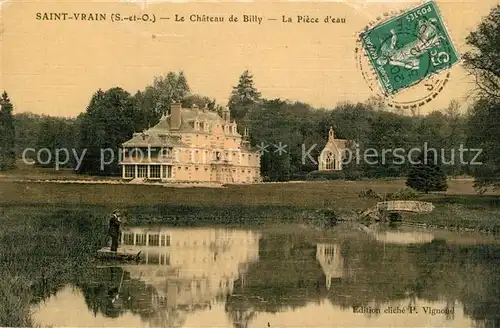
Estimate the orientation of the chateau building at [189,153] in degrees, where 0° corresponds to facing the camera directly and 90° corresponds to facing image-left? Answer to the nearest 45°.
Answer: approximately 315°
